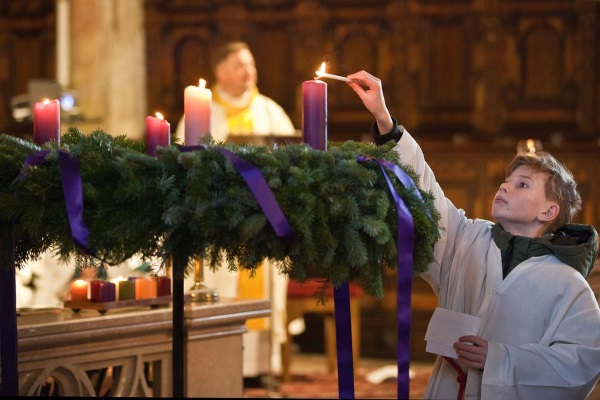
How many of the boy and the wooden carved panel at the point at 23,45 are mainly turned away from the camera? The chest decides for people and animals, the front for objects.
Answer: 0

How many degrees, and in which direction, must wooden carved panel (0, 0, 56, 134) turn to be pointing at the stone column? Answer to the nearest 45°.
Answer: approximately 45° to its left

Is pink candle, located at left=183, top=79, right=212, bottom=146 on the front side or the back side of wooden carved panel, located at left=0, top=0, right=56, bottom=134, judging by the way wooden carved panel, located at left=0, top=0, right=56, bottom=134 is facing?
on the front side

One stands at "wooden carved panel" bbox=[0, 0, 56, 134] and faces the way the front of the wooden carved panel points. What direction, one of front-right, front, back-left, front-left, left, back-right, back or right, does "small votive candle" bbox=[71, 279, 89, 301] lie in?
front

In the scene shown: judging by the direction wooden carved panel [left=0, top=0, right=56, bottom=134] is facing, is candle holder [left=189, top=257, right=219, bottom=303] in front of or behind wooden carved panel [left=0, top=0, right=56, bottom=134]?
in front

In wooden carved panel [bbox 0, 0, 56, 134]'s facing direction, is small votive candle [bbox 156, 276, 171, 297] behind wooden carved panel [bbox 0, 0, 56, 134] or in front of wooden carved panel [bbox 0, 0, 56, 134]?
in front

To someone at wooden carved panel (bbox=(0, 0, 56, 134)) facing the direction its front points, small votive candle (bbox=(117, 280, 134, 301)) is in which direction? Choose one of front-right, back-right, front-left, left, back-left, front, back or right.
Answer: front

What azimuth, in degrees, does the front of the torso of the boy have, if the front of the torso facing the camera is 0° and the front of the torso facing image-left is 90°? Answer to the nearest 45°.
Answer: approximately 45°

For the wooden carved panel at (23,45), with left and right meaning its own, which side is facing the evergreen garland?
front

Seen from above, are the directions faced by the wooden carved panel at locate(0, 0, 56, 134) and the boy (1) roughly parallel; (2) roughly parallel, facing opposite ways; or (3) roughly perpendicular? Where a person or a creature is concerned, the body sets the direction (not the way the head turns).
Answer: roughly perpendicular

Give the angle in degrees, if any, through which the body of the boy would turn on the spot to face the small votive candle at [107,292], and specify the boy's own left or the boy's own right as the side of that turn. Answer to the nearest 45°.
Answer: approximately 45° to the boy's own right

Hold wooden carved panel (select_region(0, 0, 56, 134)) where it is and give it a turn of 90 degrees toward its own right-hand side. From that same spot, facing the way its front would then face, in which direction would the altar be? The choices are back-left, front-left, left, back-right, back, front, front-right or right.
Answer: left

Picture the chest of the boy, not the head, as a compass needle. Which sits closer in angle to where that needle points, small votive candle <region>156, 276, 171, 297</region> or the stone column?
the small votive candle

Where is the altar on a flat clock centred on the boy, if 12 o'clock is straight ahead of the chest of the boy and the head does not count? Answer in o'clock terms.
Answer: The altar is roughly at 2 o'clock from the boy.

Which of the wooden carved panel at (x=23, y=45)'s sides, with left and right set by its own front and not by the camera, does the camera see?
front

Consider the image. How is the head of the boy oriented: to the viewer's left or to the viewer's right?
to the viewer's left
